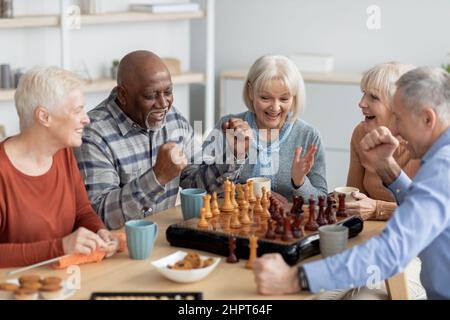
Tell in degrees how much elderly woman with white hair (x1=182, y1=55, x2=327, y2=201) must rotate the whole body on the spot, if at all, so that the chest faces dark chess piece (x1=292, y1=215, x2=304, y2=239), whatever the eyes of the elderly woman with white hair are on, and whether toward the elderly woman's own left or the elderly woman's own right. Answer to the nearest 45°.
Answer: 0° — they already face it

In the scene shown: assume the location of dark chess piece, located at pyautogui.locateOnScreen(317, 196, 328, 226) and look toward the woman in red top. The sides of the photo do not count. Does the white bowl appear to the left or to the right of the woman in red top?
left

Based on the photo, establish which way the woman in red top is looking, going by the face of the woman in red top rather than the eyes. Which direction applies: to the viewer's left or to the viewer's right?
to the viewer's right

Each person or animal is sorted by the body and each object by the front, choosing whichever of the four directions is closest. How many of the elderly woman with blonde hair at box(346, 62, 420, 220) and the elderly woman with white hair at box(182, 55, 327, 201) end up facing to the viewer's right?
0

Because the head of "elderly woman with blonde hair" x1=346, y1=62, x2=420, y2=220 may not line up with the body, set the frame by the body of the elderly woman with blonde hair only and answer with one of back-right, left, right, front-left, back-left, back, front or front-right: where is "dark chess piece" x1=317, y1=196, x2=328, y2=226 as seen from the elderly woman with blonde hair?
front-left

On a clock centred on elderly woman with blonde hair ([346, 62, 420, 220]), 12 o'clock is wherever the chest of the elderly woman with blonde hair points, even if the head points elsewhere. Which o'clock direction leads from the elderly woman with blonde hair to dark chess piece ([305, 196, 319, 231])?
The dark chess piece is roughly at 11 o'clock from the elderly woman with blonde hair.

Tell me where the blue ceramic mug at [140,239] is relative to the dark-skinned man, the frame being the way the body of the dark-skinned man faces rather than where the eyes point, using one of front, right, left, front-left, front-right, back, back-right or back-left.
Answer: front-right

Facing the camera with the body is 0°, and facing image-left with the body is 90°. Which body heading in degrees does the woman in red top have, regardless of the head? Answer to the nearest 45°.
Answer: approximately 315°

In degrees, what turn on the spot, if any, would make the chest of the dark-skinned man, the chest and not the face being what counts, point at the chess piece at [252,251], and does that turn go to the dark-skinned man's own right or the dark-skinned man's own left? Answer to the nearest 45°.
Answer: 0° — they already face it

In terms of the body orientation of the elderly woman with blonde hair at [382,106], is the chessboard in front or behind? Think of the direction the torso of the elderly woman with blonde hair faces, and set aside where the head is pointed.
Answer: in front

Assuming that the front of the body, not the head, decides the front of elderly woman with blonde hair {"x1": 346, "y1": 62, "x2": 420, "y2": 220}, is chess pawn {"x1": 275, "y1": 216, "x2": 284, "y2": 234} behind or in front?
in front

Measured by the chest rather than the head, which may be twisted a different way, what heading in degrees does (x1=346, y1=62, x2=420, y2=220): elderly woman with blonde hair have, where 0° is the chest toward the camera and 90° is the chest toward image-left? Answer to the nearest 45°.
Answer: approximately 45°

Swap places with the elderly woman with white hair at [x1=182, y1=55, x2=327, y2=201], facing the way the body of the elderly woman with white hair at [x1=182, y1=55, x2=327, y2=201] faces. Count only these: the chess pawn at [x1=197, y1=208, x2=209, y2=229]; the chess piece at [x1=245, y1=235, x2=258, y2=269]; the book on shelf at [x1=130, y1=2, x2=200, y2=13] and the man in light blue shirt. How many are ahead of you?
3

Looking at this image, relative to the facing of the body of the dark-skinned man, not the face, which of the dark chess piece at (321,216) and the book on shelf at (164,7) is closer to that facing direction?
the dark chess piece

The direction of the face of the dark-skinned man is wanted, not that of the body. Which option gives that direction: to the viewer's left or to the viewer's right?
to the viewer's right
